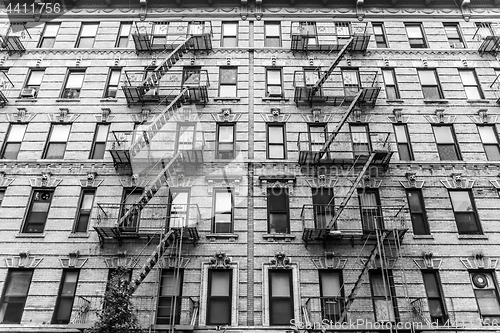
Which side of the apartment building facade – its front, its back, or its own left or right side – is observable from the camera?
front
